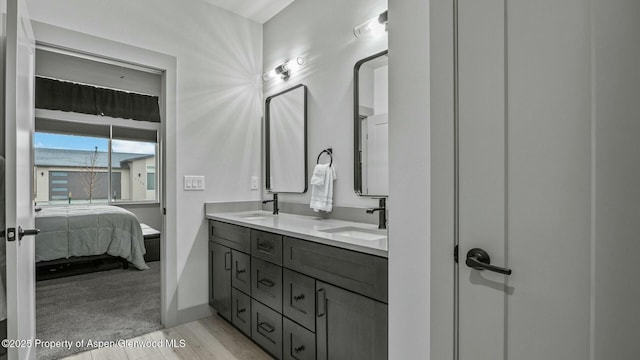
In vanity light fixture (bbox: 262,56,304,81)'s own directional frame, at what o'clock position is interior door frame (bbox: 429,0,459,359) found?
The interior door frame is roughly at 10 o'clock from the vanity light fixture.

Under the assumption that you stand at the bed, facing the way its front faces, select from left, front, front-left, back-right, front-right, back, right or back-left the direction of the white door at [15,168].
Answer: right

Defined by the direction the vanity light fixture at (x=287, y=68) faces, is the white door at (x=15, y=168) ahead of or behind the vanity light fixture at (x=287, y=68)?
ahead

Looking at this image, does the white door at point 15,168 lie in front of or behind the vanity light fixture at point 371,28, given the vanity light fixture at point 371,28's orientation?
in front

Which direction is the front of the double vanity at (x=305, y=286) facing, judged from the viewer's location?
facing the viewer and to the left of the viewer

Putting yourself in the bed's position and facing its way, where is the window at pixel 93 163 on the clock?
The window is roughly at 9 o'clock from the bed.

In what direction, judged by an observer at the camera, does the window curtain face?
facing the viewer and to the right of the viewer

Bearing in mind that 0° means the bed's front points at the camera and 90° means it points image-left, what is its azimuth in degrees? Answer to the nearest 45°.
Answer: approximately 270°

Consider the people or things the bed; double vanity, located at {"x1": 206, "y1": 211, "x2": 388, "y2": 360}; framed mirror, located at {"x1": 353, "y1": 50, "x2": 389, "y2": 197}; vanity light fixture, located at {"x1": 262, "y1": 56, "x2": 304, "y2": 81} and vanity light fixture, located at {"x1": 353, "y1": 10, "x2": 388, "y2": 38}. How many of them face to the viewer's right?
1

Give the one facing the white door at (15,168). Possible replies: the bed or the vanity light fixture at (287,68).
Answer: the vanity light fixture

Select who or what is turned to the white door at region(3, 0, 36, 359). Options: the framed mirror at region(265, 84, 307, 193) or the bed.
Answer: the framed mirror

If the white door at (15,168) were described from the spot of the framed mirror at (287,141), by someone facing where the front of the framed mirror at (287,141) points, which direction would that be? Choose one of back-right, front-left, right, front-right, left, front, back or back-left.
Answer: front
